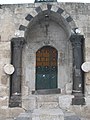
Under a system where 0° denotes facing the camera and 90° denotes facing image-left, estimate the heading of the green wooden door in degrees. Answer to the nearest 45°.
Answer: approximately 0°
